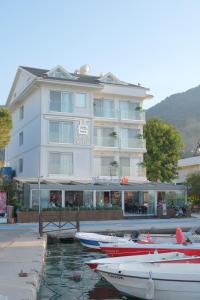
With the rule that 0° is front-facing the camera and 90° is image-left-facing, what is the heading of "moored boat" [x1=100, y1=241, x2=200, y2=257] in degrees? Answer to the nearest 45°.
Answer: approximately 90°

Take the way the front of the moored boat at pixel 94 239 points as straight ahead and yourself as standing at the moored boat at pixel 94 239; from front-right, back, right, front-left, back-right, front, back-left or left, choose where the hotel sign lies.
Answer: right

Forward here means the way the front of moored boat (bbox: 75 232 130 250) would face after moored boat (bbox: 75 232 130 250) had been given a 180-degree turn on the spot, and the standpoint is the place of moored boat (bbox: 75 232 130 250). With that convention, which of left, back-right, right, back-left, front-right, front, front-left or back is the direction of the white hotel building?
left

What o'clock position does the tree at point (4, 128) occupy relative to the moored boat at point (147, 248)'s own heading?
The tree is roughly at 2 o'clock from the moored boat.

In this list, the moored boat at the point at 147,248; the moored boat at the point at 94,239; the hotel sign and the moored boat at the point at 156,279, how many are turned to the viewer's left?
3

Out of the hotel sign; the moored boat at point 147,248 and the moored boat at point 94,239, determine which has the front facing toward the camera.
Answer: the hotel sign

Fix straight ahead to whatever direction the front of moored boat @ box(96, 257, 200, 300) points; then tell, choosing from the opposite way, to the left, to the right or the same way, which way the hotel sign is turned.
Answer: to the left

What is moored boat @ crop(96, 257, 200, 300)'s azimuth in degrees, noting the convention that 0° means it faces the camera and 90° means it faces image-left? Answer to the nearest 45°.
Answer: approximately 90°

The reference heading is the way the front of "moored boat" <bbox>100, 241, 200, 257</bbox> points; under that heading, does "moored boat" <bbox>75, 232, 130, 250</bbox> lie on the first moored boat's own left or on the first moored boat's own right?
on the first moored boat's own right

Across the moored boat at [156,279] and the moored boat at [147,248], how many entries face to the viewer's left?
2

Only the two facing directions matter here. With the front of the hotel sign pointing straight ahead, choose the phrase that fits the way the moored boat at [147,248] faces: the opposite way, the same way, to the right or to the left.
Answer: to the right

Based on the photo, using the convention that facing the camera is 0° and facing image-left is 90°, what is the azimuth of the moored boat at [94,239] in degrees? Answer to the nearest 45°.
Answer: approximately 90°

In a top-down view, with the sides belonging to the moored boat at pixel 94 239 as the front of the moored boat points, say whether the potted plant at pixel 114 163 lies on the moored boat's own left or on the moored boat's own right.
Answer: on the moored boat's own right
